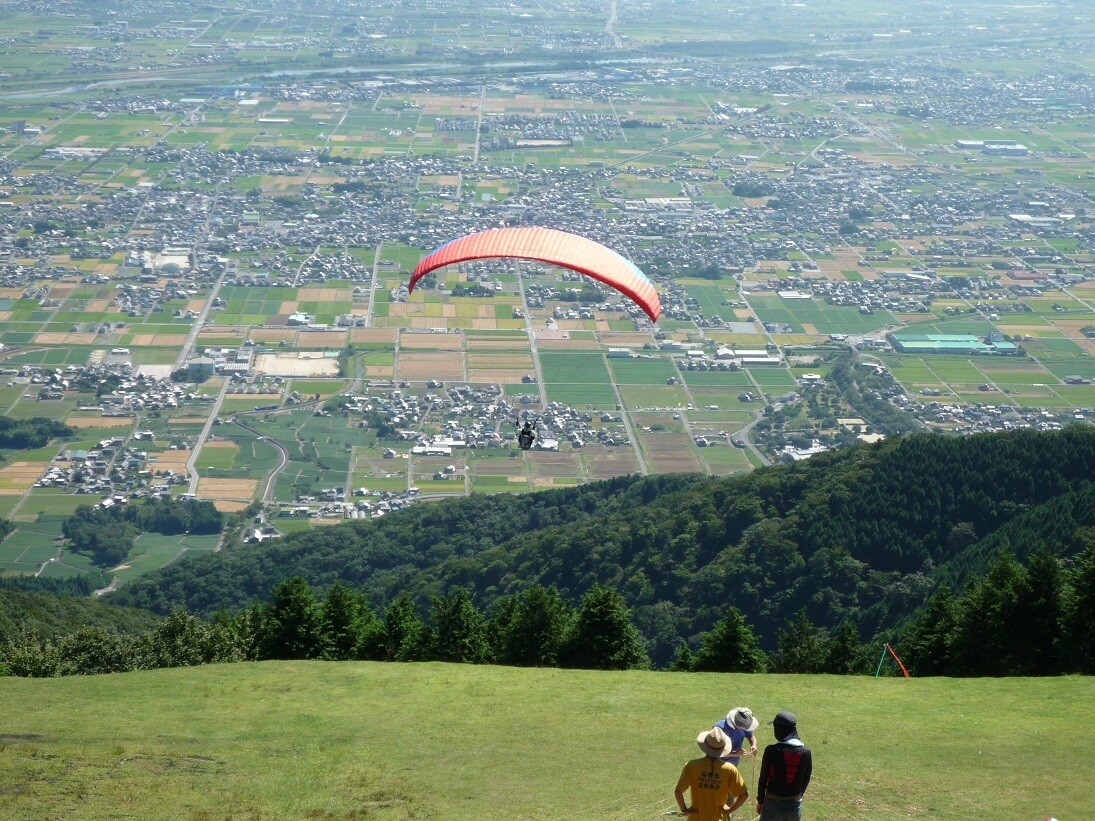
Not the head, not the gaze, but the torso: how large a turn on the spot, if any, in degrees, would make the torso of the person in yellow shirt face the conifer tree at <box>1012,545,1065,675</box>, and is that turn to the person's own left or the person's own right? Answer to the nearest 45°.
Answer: approximately 45° to the person's own right

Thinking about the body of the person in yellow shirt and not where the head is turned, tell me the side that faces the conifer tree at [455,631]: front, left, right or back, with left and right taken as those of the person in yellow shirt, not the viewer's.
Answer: front

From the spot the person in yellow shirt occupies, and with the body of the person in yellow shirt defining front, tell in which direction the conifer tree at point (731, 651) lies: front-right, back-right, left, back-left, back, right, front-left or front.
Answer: front

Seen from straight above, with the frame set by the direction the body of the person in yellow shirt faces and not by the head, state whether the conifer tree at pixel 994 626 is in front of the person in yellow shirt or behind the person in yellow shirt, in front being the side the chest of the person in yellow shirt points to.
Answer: in front

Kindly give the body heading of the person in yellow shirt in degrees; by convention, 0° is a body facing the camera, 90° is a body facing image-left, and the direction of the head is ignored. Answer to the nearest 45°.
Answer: approximately 180°

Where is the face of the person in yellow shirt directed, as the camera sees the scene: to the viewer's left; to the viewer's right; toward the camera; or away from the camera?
away from the camera

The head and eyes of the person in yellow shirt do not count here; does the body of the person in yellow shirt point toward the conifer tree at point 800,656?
yes

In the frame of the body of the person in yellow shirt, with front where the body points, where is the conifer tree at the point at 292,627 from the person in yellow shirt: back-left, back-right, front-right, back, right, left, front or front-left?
front-left

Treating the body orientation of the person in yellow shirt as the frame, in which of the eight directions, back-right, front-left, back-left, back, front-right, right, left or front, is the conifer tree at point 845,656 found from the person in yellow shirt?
front

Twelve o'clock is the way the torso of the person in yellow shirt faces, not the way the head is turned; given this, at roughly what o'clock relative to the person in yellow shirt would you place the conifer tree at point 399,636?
The conifer tree is roughly at 11 o'clock from the person in yellow shirt.

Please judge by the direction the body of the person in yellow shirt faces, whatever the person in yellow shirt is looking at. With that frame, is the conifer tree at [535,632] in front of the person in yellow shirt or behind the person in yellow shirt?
in front
